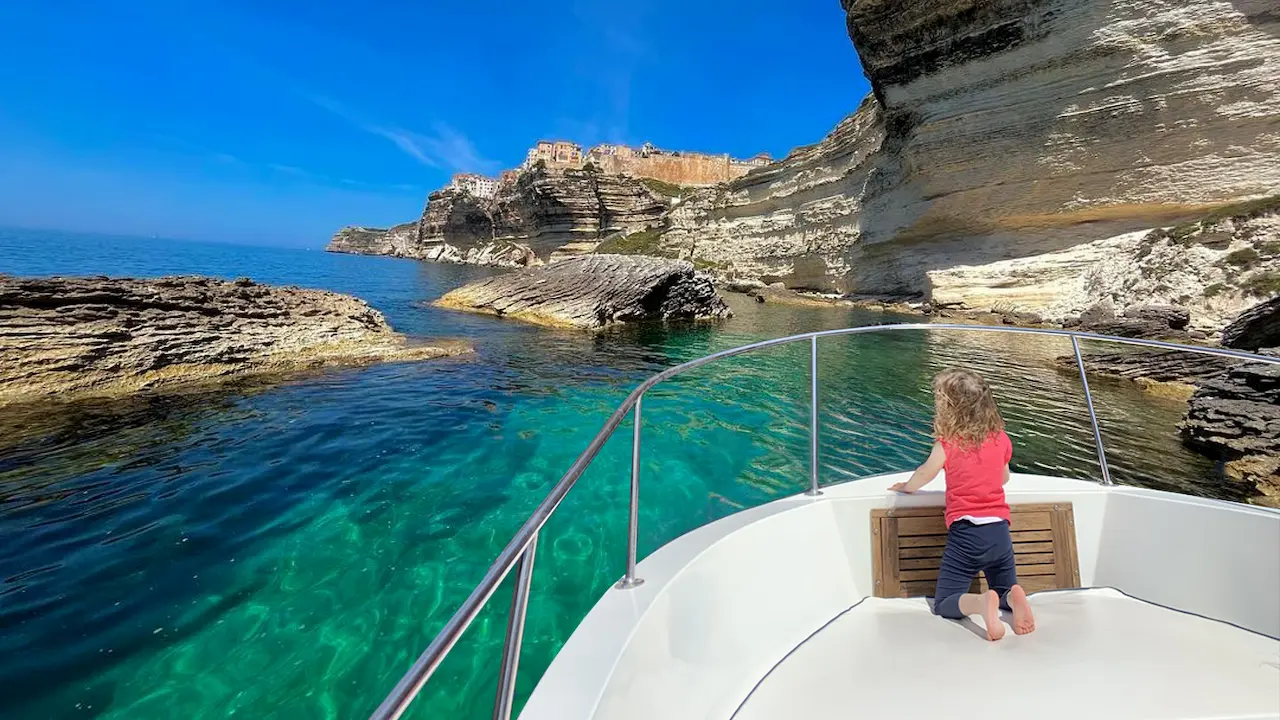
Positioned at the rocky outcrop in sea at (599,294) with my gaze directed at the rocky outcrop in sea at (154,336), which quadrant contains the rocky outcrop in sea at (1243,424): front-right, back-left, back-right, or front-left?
front-left

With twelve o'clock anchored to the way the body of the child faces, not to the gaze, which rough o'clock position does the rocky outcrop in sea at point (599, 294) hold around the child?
The rocky outcrop in sea is roughly at 12 o'clock from the child.

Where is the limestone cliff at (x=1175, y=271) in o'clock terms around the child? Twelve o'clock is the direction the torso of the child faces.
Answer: The limestone cliff is roughly at 2 o'clock from the child.

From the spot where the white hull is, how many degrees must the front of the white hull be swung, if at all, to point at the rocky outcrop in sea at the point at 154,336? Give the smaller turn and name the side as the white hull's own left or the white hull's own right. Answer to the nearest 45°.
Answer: approximately 90° to the white hull's own left

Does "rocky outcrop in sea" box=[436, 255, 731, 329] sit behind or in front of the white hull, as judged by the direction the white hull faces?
in front

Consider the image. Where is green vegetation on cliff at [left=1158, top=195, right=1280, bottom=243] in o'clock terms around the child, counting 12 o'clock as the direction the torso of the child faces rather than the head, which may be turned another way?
The green vegetation on cliff is roughly at 2 o'clock from the child.

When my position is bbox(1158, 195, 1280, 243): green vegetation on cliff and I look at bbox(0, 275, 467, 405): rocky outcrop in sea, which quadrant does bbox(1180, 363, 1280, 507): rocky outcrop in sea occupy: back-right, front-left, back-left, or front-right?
front-left

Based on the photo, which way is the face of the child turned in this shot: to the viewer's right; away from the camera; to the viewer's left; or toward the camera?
away from the camera

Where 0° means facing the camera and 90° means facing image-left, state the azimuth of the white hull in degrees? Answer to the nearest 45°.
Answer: approximately 180°

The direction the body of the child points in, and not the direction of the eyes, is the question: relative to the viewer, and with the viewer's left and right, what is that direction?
facing away from the viewer and to the left of the viewer

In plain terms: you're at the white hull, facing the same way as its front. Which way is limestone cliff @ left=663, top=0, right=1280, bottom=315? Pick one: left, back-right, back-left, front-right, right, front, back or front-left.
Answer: front

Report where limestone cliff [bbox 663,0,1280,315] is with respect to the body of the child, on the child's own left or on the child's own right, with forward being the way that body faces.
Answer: on the child's own right

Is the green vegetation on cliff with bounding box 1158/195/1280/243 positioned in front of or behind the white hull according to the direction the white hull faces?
in front
